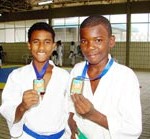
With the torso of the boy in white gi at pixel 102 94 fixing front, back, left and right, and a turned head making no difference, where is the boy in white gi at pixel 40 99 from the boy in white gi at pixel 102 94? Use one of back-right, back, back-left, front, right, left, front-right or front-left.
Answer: right

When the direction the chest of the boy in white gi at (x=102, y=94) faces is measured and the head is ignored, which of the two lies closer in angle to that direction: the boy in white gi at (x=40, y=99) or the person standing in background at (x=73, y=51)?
the boy in white gi

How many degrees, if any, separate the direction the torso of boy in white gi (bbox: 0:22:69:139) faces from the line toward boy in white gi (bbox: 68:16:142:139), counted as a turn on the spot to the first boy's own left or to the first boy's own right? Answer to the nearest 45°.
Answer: approximately 45° to the first boy's own left

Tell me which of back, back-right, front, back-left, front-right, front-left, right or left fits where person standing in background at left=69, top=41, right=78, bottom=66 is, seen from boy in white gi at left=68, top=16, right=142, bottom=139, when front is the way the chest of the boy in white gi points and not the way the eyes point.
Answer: back-right

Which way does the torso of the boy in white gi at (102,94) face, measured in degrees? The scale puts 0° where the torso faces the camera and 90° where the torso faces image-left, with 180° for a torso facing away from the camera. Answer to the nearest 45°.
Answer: approximately 45°

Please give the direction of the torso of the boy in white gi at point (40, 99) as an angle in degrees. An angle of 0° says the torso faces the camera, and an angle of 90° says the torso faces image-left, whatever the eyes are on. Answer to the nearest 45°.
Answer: approximately 0°

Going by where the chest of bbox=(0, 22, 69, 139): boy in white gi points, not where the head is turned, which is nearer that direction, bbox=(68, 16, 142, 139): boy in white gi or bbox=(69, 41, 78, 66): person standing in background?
the boy in white gi
